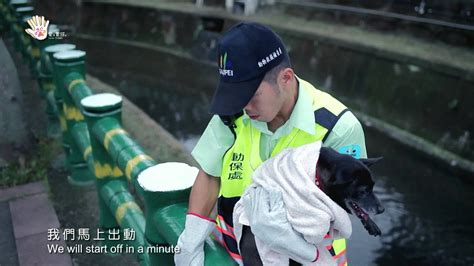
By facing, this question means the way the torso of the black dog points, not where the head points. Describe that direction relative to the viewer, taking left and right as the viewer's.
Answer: facing to the right of the viewer
